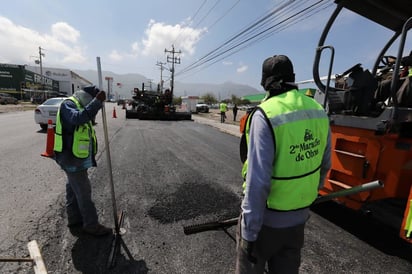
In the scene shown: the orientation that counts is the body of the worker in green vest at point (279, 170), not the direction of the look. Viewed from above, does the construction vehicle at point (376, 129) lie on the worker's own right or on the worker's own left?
on the worker's own right

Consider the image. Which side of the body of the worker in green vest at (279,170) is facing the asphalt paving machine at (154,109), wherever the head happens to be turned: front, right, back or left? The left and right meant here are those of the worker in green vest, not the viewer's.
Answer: front

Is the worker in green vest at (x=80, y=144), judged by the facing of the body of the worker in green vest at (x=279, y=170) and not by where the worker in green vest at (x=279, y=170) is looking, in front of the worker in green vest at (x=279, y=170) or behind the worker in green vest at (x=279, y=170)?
in front

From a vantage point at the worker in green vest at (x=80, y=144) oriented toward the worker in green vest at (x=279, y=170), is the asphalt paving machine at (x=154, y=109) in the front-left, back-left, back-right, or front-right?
back-left

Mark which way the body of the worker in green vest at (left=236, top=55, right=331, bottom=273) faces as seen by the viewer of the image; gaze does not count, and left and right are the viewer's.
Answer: facing away from the viewer and to the left of the viewer
